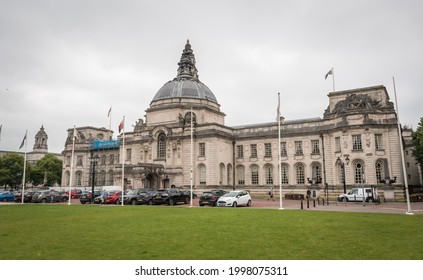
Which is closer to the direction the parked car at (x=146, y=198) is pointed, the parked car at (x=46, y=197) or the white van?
the parked car

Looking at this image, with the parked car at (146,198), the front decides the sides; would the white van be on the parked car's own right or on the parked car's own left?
on the parked car's own left

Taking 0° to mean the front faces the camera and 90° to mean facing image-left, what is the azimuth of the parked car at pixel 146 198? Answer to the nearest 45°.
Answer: approximately 45°

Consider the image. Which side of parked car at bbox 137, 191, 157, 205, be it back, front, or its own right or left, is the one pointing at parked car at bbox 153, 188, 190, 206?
right

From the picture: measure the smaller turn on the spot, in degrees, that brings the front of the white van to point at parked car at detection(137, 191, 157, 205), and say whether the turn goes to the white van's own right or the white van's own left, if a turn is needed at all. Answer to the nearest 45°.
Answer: approximately 45° to the white van's own left

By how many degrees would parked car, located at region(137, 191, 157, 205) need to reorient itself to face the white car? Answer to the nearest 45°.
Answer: approximately 90° to its left

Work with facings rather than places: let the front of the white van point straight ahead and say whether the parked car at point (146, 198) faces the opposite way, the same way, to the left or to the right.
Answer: to the left

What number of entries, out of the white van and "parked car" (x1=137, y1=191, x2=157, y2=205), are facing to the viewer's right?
0

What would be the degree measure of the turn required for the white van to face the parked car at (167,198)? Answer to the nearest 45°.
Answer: approximately 45° to its left

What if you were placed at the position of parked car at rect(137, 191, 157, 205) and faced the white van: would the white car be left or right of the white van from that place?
right

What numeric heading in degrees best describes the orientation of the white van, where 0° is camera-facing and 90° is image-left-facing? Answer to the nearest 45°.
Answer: approximately 90°

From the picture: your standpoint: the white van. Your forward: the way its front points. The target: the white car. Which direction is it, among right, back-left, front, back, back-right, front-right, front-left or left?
front-left
